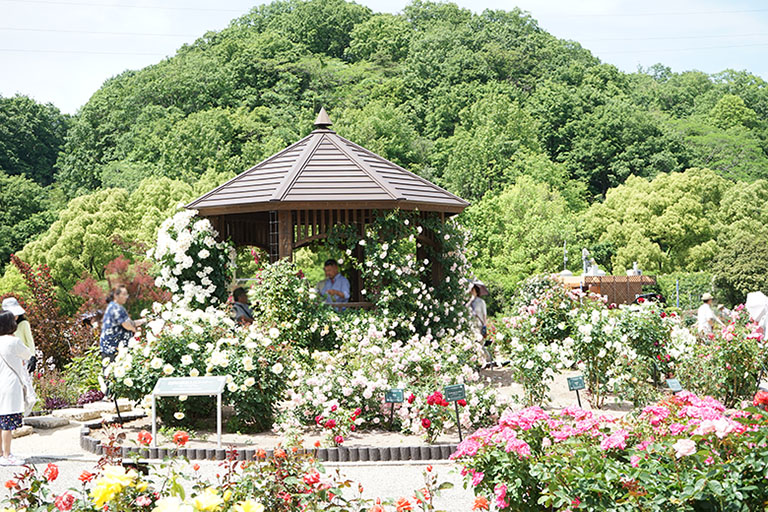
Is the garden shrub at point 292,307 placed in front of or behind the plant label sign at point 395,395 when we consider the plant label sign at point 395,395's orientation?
behind

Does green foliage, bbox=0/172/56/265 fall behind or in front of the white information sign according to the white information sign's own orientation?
behind

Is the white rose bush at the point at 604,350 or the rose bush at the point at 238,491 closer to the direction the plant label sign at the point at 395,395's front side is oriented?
the rose bush

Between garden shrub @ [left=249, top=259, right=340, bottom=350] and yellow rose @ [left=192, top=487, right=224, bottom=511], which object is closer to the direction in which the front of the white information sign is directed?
the yellow rose

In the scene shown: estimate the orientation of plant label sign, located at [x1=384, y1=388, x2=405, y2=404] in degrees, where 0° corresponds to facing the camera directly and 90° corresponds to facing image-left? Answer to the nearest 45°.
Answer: approximately 0°

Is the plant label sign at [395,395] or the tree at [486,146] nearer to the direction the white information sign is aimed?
the plant label sign

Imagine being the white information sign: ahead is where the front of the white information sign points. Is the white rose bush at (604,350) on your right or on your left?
on your left

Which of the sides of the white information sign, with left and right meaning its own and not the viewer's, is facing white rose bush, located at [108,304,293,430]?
back

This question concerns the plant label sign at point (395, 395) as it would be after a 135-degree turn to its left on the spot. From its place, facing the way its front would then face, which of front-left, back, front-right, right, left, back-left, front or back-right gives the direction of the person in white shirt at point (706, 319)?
front
